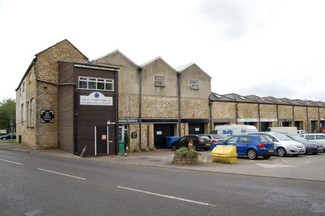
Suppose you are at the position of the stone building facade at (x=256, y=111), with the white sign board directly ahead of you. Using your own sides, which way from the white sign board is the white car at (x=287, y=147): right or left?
left

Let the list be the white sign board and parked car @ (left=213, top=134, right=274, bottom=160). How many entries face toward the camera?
1

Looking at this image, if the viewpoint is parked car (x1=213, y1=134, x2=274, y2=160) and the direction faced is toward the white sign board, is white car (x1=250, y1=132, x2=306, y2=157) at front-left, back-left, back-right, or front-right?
back-right

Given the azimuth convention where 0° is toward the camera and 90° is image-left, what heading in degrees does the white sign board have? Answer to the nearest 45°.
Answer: approximately 0°

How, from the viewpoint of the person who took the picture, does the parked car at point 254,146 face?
facing away from the viewer and to the left of the viewer

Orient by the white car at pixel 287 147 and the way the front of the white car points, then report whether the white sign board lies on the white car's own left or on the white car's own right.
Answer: on the white car's own right

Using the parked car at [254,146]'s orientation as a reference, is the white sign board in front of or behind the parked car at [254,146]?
in front

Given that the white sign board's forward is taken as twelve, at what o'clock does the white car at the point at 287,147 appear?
The white car is roughly at 10 o'clock from the white sign board.

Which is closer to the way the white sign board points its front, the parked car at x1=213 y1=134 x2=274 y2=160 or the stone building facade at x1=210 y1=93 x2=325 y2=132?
the parked car

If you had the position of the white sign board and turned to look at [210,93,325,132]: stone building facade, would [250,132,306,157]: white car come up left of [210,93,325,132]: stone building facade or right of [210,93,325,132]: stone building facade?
right
